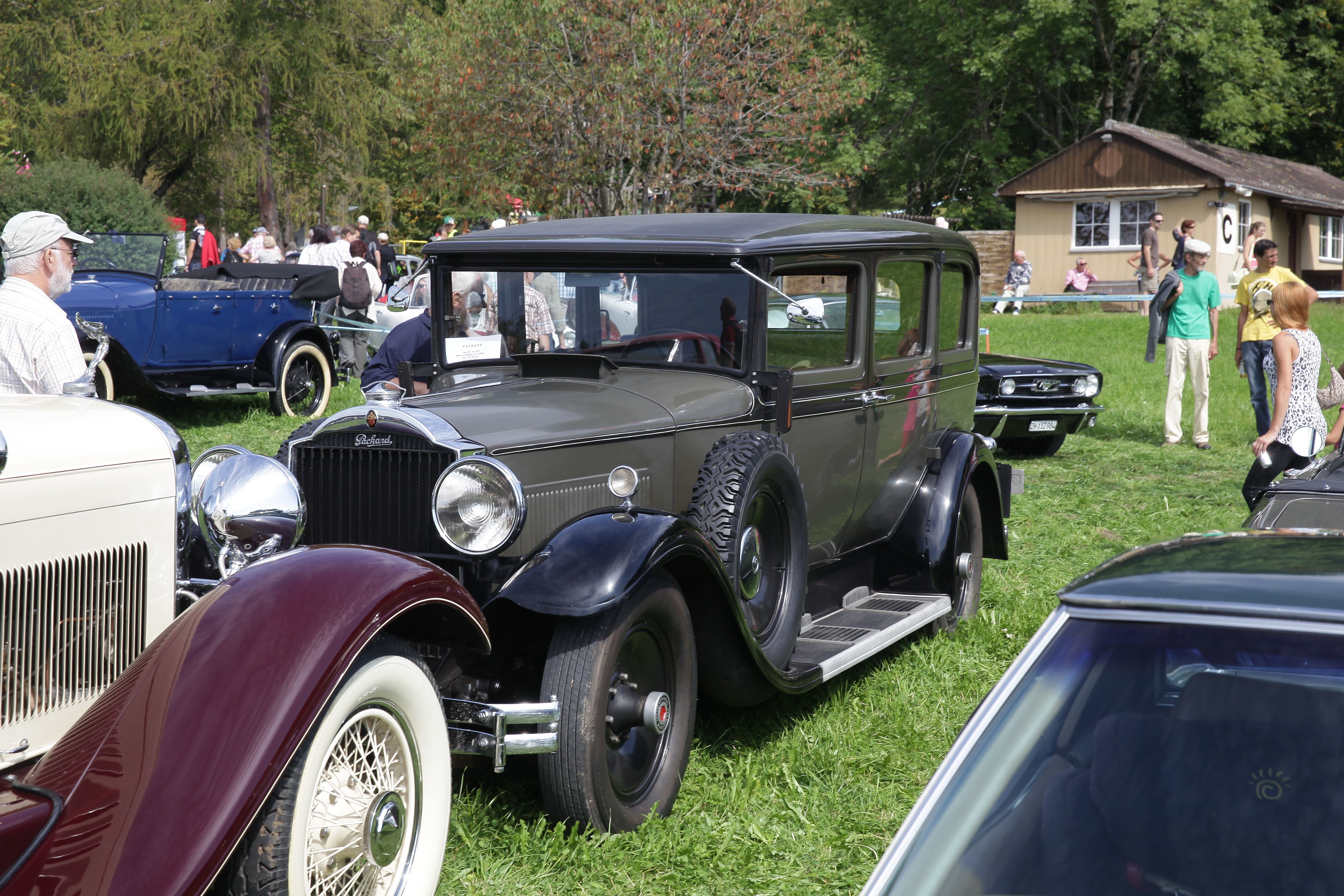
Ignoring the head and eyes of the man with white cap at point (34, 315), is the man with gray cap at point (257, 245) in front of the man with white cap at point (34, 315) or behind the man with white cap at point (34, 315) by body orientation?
in front

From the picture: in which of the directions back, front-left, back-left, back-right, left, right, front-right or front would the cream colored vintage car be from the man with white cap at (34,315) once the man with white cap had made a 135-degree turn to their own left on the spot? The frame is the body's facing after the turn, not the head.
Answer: left

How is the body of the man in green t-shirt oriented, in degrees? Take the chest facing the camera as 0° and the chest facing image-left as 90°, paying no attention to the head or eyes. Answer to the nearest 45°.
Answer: approximately 0°

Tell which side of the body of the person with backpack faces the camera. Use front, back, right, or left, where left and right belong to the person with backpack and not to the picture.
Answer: back

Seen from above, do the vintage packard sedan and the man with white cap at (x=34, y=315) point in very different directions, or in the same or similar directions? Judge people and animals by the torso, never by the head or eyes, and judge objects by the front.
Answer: very different directions

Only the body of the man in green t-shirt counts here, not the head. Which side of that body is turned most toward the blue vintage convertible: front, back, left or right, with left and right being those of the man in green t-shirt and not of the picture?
right

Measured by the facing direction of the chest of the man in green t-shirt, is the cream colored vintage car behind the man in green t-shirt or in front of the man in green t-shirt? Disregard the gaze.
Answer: in front

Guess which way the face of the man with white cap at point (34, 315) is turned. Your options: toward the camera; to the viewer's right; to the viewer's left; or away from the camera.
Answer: to the viewer's right
